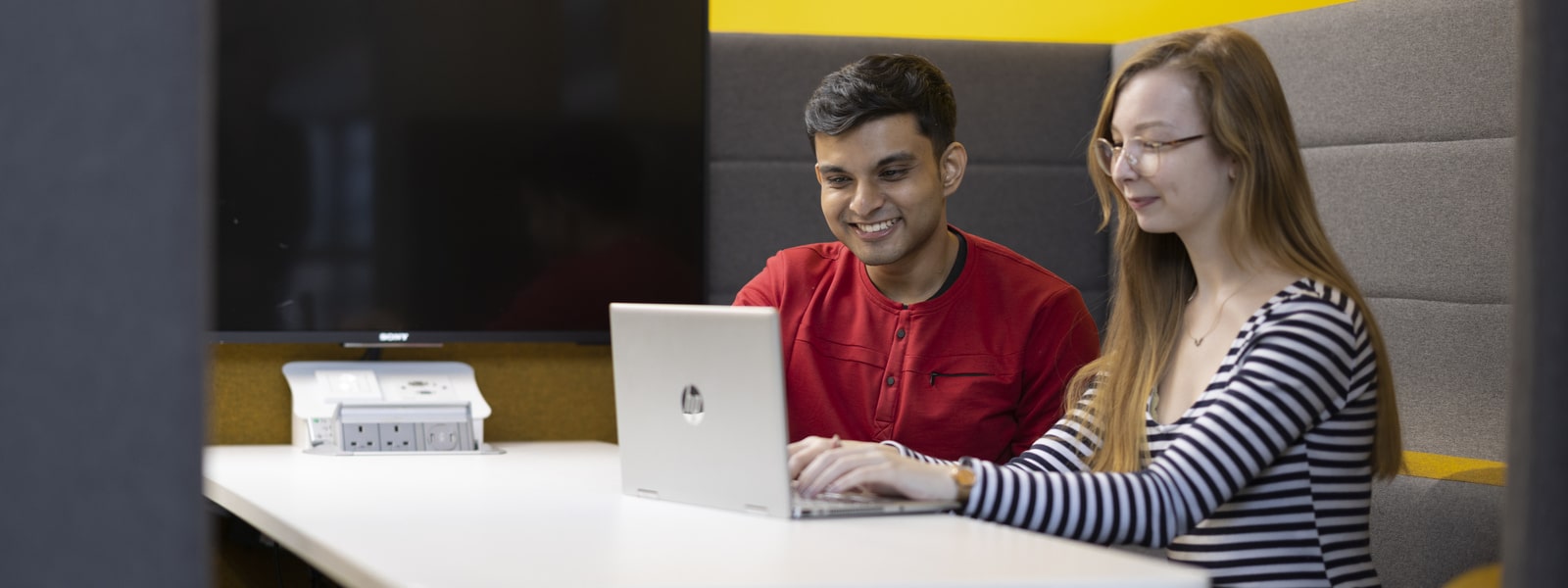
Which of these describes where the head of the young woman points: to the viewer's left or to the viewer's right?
to the viewer's left

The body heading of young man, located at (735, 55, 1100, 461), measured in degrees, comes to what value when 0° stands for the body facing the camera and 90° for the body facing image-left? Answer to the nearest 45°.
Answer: approximately 45°

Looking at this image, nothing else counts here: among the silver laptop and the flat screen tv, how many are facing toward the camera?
1

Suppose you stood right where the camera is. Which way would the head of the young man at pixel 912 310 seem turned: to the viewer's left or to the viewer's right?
to the viewer's left

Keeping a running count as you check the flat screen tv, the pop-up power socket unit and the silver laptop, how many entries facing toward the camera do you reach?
2

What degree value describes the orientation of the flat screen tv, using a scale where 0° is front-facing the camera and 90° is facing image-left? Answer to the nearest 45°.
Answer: approximately 0°

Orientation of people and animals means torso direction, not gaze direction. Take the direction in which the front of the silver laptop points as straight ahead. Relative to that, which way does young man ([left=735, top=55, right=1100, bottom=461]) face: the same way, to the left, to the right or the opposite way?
the opposite way

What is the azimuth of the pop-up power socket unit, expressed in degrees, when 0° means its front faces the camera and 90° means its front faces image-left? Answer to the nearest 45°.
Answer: approximately 0°

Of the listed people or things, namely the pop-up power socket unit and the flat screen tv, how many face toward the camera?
2

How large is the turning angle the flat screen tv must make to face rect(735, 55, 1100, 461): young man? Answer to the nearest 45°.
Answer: approximately 45° to its left

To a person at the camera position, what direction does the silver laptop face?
facing away from the viewer and to the right of the viewer
